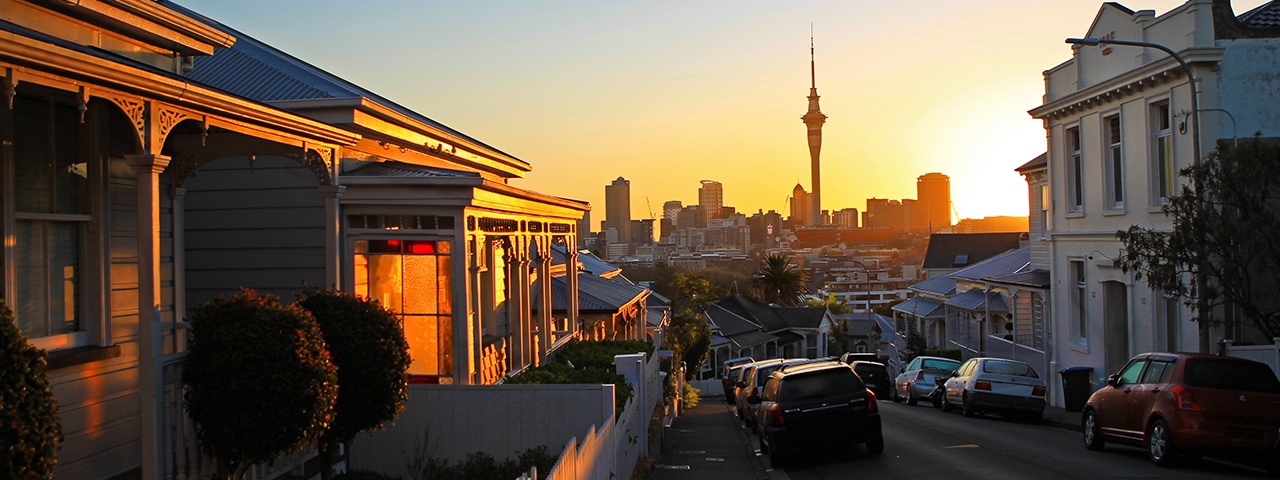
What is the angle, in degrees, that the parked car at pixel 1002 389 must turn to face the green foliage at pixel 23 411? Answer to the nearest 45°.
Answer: approximately 135° to its left

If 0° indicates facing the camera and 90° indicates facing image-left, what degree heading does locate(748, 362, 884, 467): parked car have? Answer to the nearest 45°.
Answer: approximately 180°

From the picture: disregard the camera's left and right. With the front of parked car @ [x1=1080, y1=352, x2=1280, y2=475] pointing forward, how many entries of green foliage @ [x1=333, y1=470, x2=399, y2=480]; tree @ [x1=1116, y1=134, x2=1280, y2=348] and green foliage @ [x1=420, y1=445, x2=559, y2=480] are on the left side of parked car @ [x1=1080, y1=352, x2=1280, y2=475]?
2

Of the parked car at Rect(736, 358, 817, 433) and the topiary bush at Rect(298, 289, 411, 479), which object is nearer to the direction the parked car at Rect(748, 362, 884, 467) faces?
the parked car

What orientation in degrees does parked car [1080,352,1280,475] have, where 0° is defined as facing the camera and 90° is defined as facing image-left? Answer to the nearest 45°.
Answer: approximately 135°

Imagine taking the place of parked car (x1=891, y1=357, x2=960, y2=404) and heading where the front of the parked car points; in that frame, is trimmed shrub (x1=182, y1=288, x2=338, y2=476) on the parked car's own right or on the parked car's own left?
on the parked car's own left

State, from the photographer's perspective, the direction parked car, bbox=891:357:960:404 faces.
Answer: facing away from the viewer and to the left of the viewer

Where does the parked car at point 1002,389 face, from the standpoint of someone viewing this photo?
facing away from the viewer and to the left of the viewer

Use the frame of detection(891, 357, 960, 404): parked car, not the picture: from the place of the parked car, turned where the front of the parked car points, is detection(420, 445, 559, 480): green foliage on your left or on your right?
on your left
